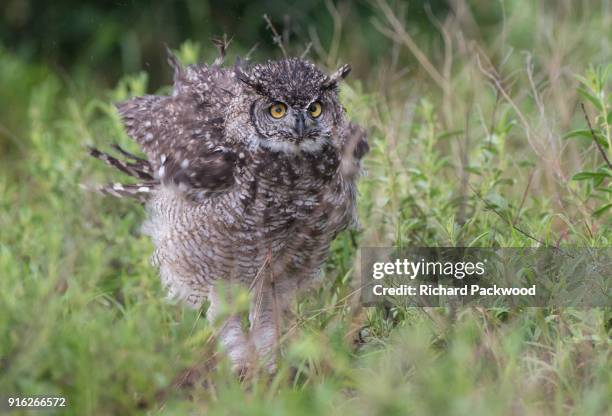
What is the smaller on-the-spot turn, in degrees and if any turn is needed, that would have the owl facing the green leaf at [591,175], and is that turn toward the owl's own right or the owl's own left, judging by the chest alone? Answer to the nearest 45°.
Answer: approximately 45° to the owl's own left

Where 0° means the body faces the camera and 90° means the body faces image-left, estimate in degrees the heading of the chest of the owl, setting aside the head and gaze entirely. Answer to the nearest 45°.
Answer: approximately 315°

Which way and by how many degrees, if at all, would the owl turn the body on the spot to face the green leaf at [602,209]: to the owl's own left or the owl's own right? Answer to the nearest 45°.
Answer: approximately 45° to the owl's own left
